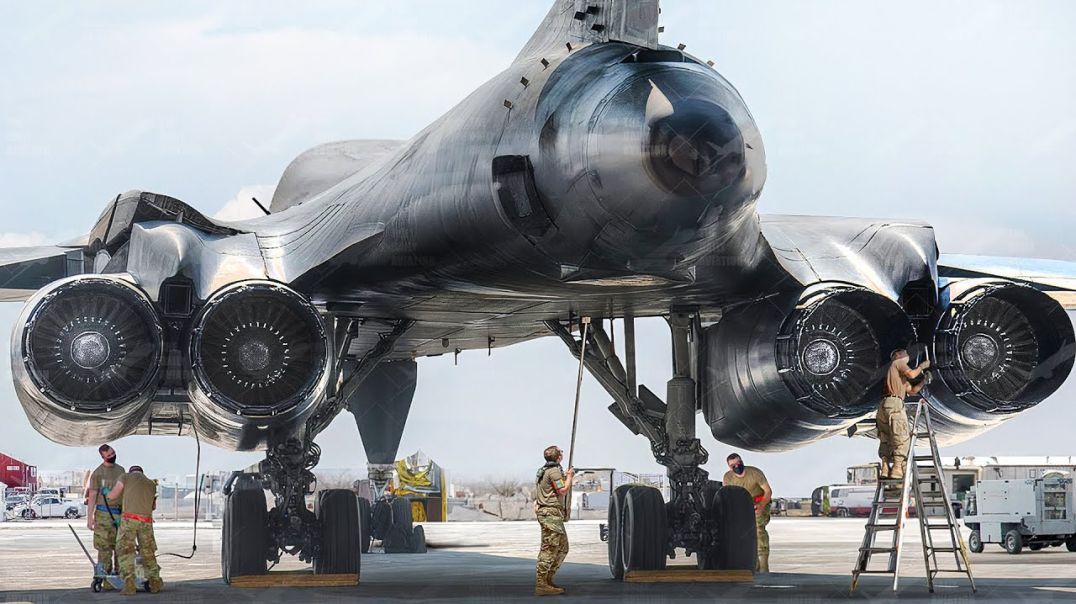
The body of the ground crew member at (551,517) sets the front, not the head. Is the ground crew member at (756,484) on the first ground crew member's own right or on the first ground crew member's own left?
on the first ground crew member's own left

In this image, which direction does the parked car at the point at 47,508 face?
to the viewer's right

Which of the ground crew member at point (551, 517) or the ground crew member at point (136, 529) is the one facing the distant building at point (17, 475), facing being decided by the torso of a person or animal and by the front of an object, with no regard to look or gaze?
the ground crew member at point (136, 529)

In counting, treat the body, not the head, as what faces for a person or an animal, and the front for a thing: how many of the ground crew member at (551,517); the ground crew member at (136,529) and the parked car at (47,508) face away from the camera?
1

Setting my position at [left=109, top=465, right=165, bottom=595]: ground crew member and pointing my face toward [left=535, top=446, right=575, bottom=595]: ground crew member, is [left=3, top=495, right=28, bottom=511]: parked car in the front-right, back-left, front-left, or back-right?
back-left

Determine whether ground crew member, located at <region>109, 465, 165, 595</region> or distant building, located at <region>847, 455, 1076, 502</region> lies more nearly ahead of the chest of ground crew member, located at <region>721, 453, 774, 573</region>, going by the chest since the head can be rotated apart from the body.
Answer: the ground crew member

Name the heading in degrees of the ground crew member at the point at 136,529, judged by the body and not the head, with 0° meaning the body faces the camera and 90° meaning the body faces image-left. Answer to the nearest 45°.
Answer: approximately 180°

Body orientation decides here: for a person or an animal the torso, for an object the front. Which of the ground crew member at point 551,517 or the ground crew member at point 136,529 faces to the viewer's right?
the ground crew member at point 551,517
